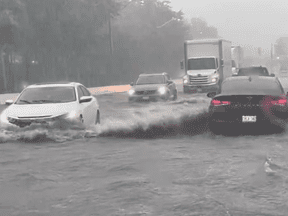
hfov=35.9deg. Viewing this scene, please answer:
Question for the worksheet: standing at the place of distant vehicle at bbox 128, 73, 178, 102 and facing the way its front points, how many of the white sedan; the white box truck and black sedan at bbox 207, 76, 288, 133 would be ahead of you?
2

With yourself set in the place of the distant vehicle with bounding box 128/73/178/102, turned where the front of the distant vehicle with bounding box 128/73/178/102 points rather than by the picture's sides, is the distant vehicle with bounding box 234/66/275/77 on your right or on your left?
on your left

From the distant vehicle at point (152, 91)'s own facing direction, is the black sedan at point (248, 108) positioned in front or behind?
in front

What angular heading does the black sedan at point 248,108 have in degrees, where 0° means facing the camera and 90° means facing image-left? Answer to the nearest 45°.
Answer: approximately 180°

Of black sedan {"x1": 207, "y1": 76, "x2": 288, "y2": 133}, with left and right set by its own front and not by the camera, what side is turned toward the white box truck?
front

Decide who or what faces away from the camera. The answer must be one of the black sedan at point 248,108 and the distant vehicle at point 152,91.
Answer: the black sedan

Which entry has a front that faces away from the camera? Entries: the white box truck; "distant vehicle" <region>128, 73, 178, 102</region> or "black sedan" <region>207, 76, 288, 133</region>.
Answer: the black sedan

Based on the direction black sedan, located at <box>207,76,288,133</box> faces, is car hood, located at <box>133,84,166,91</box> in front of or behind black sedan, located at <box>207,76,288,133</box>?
in front

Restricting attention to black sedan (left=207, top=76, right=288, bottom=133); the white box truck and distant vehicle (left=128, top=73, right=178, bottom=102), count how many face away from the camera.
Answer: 1

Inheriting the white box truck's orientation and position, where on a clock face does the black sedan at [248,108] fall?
The black sedan is roughly at 12 o'clock from the white box truck.

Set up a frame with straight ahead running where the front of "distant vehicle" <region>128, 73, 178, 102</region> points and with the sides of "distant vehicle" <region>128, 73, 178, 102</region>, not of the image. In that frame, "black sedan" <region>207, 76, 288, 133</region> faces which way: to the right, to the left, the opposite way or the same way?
the opposite way

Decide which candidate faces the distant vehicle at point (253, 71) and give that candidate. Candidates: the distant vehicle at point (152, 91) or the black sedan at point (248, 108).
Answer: the black sedan
